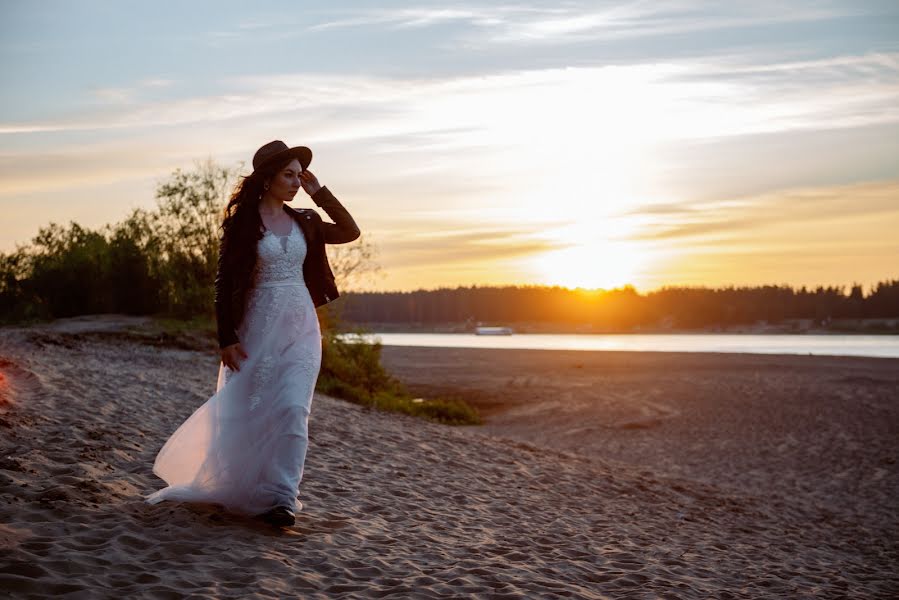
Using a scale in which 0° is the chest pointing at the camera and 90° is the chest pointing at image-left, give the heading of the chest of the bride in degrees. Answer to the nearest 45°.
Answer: approximately 315°

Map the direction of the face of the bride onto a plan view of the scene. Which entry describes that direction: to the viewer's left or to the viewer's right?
to the viewer's right
